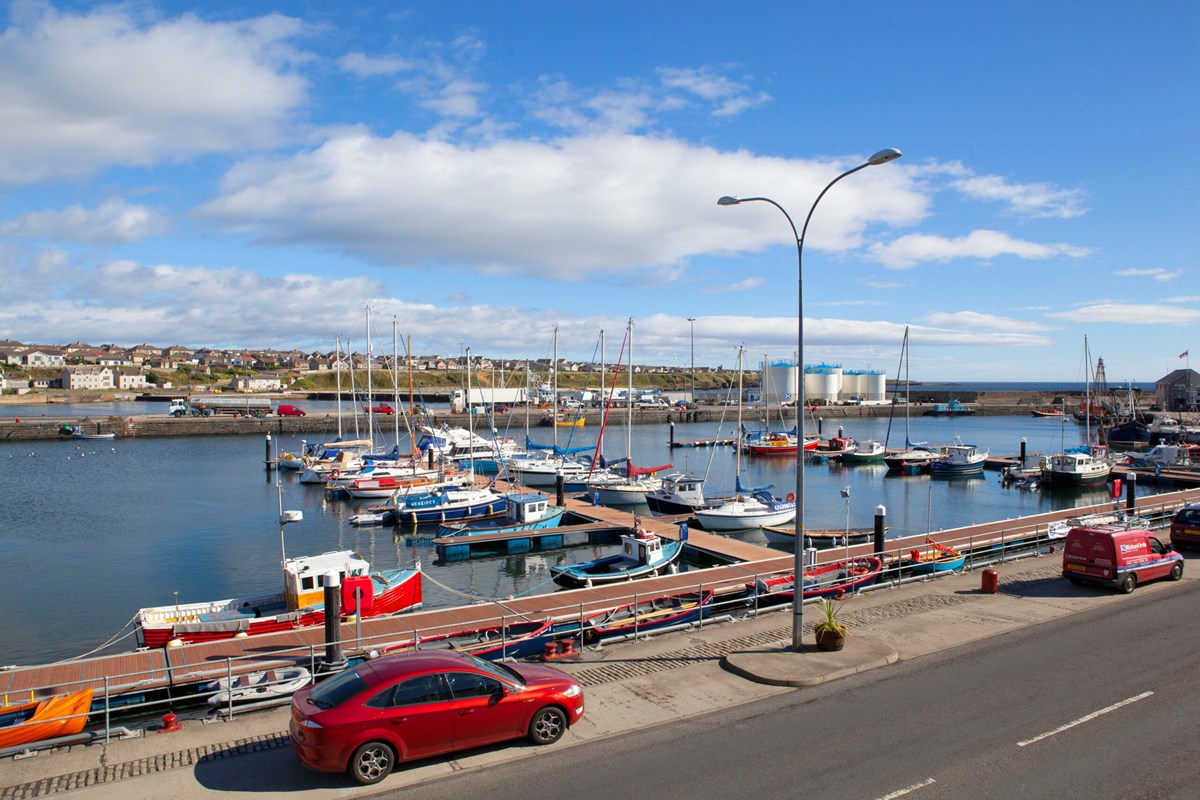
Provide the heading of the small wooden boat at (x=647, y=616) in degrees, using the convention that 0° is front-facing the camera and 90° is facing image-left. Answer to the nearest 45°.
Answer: approximately 225°

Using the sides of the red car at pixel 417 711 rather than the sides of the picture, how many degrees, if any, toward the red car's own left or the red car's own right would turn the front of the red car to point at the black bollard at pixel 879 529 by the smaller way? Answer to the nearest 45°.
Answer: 0° — it already faces it

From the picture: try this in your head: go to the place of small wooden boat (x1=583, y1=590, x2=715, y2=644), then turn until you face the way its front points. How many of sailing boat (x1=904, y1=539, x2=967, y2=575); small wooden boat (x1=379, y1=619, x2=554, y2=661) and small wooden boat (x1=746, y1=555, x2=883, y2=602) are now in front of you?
2

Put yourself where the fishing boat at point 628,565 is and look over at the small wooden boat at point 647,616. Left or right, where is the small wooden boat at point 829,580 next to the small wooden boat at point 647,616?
left

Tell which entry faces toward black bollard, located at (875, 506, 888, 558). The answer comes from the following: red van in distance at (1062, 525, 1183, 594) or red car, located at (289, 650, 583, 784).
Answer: the red car

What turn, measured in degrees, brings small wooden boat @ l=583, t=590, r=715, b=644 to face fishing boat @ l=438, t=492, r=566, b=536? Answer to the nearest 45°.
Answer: approximately 45° to its left

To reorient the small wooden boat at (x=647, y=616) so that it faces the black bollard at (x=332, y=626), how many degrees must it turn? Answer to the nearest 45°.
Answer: approximately 180°

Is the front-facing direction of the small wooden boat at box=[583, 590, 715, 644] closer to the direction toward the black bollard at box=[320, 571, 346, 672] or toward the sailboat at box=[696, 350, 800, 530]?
the sailboat
